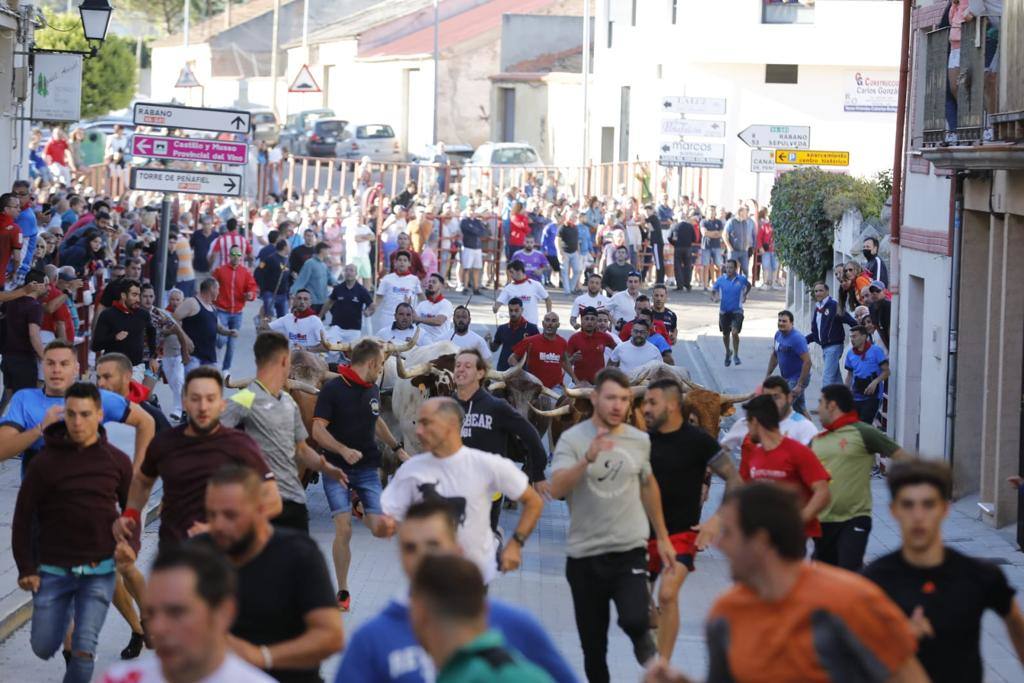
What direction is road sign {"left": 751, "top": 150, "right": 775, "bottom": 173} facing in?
toward the camera

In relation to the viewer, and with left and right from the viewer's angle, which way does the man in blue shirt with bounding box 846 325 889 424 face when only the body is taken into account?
facing the viewer and to the left of the viewer

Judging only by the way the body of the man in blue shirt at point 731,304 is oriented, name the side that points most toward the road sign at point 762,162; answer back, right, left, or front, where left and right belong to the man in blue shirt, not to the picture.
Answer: back

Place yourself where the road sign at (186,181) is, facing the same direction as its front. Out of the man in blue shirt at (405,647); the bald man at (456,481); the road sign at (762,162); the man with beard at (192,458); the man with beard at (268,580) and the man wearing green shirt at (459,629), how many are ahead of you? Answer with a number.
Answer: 5

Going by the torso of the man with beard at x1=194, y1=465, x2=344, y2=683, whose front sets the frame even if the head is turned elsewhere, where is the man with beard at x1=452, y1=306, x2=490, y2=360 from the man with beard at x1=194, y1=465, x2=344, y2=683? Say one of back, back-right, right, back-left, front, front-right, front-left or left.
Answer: back-right

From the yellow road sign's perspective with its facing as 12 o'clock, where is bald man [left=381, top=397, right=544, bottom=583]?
The bald man is roughly at 12 o'clock from the yellow road sign.

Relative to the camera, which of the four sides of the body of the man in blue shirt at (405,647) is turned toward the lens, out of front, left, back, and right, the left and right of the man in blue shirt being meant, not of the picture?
front

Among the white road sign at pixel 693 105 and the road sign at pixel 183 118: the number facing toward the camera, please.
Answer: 2

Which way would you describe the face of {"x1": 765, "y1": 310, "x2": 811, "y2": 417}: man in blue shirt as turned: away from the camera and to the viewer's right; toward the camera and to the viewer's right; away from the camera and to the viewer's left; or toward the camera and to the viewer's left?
toward the camera and to the viewer's left

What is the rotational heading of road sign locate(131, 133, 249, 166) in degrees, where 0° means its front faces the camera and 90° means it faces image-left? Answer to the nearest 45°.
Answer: approximately 0°

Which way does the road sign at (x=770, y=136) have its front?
toward the camera

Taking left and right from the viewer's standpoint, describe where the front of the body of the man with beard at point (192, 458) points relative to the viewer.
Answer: facing the viewer

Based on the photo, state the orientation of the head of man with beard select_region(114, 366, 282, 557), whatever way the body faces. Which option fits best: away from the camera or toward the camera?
toward the camera
